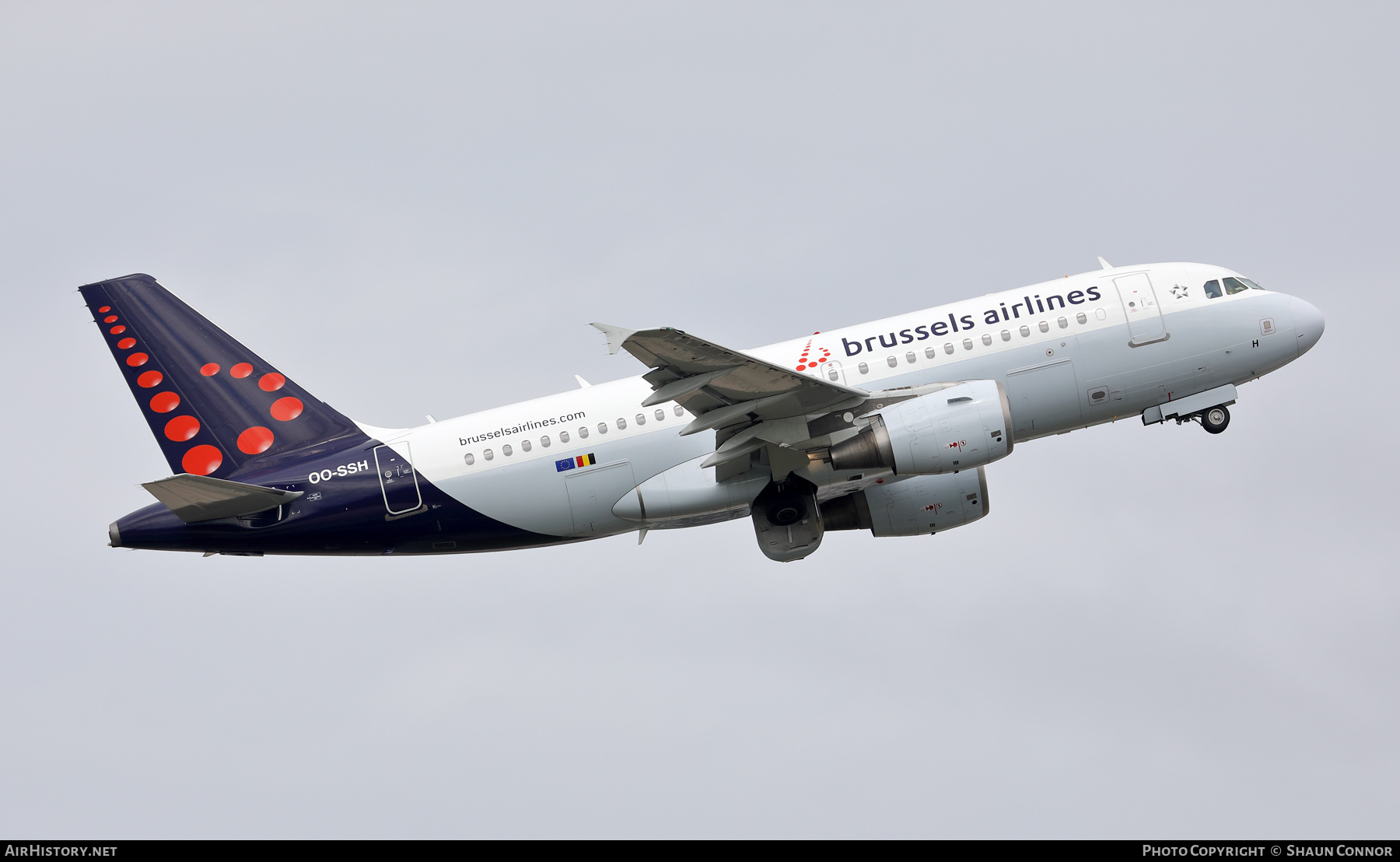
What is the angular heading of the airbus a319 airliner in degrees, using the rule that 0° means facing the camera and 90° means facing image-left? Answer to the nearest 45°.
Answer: approximately 270°
